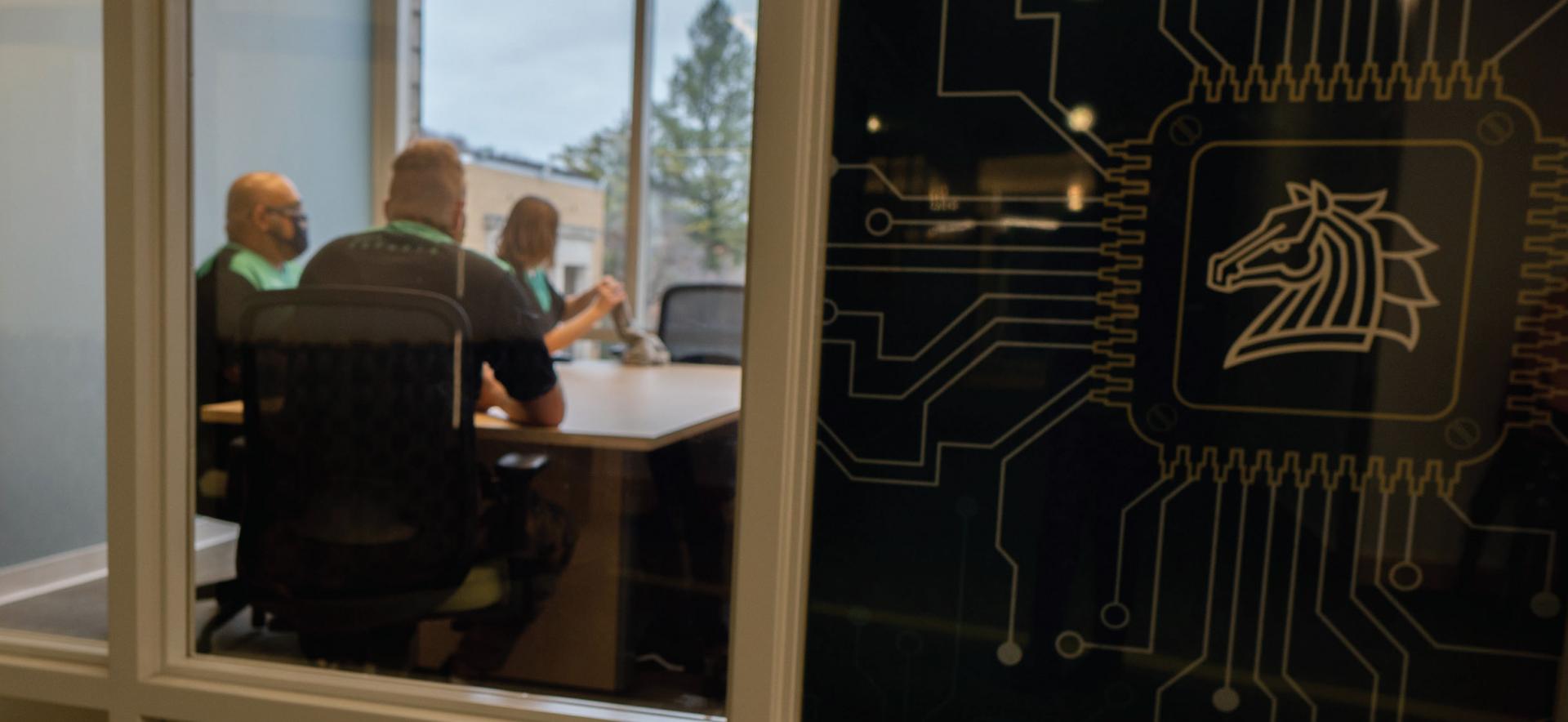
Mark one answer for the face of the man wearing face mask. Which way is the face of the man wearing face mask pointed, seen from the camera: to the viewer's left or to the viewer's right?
to the viewer's right

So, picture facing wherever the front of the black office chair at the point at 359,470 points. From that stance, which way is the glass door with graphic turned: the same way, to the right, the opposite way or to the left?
the opposite way

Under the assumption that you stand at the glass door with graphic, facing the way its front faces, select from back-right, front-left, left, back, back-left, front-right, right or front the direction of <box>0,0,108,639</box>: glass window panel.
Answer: right

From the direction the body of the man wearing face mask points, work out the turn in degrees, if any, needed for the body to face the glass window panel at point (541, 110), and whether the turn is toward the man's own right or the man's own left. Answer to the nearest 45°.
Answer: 0° — they already face it

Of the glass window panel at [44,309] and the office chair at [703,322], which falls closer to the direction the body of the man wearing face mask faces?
the office chair

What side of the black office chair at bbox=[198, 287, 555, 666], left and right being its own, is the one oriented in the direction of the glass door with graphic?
right

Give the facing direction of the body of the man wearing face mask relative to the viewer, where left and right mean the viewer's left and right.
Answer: facing to the right of the viewer

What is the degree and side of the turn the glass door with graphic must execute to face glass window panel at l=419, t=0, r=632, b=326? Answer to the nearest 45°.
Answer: approximately 90° to its right

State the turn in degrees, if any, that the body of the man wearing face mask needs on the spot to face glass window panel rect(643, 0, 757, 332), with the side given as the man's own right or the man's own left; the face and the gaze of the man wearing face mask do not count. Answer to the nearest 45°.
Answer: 0° — they already face it

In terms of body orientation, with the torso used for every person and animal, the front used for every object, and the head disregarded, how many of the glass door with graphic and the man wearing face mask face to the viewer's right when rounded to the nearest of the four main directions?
1

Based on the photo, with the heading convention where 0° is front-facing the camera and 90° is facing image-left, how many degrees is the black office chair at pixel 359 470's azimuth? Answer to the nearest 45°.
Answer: approximately 225°

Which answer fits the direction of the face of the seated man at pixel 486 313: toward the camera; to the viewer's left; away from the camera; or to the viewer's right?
away from the camera
